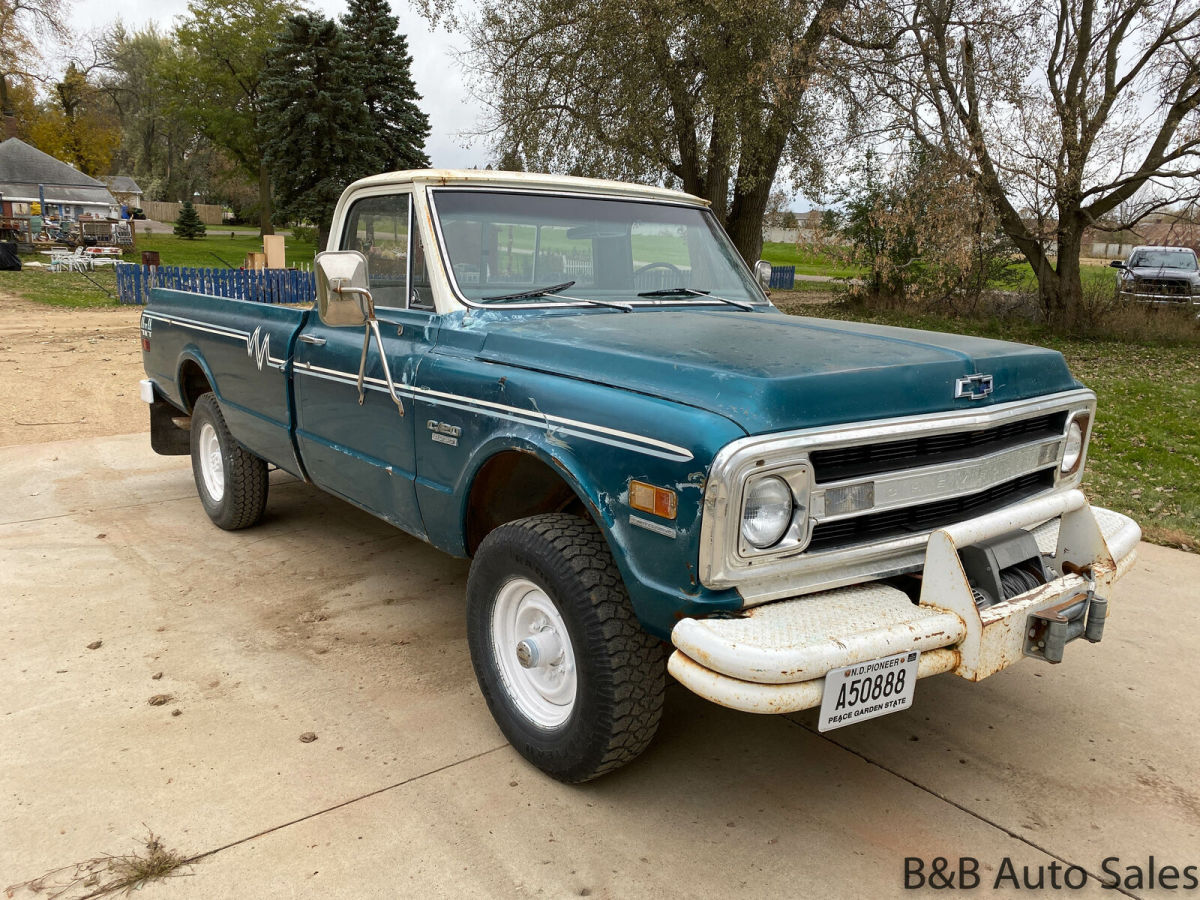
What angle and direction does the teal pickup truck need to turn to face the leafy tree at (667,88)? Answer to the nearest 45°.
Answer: approximately 135° to its left

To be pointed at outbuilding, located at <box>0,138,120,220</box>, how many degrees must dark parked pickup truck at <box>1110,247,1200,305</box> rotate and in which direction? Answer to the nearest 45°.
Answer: approximately 90° to its right

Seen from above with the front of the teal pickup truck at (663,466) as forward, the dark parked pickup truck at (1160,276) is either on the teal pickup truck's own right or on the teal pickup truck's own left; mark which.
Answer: on the teal pickup truck's own left

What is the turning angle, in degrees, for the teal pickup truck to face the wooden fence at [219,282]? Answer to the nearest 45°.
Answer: approximately 180°

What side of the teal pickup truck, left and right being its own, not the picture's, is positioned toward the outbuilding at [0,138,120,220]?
back

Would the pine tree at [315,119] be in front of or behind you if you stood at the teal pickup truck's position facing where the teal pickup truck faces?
behind

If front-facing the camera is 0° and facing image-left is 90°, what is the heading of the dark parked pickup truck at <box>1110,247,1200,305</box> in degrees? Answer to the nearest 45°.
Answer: approximately 0°

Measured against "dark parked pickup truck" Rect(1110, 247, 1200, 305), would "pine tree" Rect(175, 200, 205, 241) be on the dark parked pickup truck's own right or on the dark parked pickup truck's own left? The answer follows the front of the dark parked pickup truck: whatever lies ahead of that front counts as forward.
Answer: on the dark parked pickup truck's own right

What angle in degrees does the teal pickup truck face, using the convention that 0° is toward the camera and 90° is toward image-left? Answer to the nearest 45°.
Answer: approximately 315°

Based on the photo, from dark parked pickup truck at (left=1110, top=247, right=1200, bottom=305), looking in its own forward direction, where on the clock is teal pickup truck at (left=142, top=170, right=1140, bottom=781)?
The teal pickup truck is roughly at 12 o'clock from the dark parked pickup truck.

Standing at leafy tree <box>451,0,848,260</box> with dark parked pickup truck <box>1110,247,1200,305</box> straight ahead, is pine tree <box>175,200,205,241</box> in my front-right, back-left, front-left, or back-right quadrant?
back-left

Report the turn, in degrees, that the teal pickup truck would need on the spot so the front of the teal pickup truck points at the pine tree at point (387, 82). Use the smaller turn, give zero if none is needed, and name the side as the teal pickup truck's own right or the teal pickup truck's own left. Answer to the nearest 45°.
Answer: approximately 135° to the teal pickup truck's own left

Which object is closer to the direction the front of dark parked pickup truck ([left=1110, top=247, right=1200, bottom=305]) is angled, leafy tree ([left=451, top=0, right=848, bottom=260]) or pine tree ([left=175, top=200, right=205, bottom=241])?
the leafy tree
